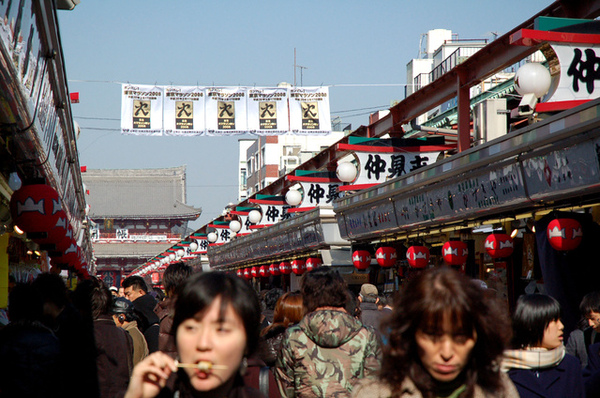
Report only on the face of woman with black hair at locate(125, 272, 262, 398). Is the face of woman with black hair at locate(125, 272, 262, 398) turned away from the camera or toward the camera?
toward the camera

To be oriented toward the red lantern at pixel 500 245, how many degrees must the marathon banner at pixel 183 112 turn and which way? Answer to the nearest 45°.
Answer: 0° — it already faces it

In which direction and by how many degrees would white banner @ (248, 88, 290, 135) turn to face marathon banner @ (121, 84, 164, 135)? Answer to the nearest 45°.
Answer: approximately 90° to its right

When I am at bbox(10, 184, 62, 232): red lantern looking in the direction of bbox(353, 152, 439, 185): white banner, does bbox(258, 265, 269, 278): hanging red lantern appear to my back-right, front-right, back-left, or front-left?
front-left

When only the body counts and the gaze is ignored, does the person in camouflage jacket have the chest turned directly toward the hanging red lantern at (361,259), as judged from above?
yes

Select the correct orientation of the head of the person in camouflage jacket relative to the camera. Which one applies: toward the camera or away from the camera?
away from the camera

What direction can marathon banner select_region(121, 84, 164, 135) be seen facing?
toward the camera

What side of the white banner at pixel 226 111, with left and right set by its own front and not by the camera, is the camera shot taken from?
front

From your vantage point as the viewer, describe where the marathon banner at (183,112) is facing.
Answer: facing the viewer

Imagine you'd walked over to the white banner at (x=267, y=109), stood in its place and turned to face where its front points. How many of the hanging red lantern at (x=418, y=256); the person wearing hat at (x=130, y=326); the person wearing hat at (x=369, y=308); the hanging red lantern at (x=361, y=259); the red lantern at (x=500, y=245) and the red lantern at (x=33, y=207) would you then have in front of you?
6

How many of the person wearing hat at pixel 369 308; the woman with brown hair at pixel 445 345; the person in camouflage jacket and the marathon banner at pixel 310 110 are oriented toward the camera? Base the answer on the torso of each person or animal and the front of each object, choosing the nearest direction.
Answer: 2

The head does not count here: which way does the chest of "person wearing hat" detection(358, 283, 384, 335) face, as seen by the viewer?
away from the camera

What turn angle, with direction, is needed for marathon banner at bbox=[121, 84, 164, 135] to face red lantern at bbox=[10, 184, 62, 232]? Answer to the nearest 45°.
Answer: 0° — it already faces it

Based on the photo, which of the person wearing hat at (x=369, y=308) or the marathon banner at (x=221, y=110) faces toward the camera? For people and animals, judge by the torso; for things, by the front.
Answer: the marathon banner
